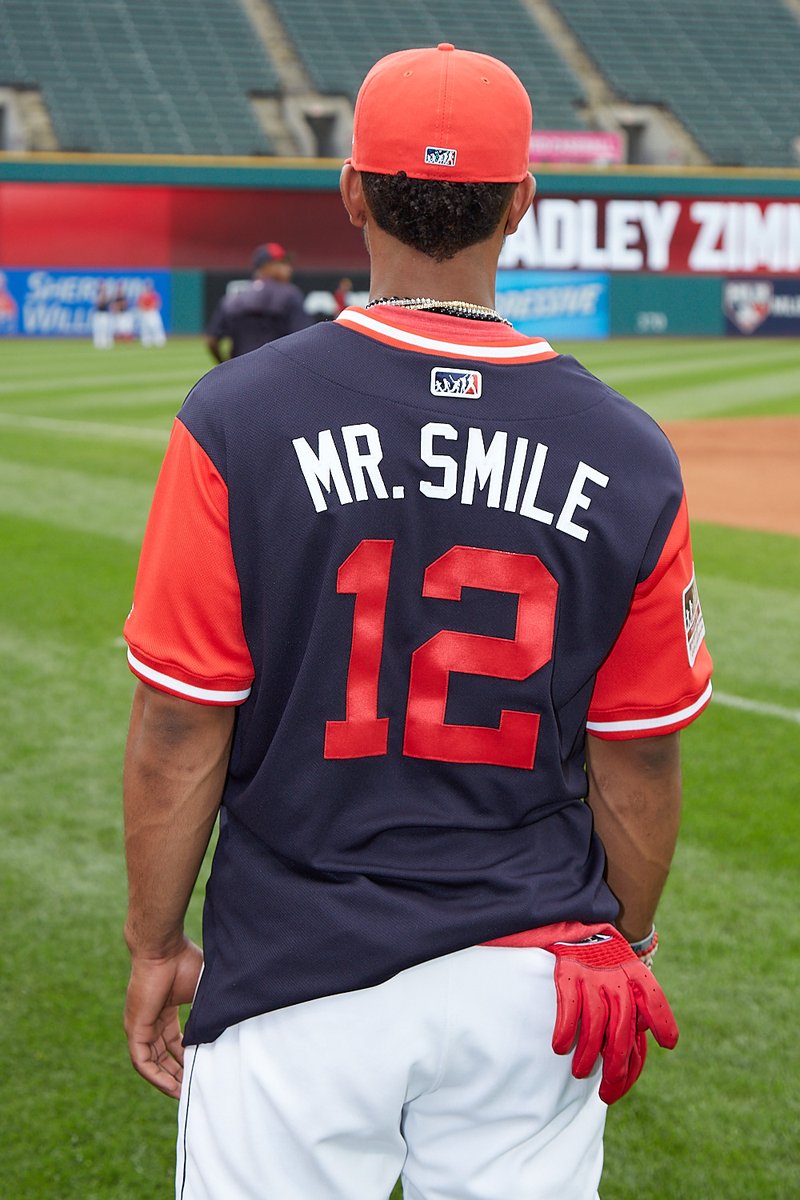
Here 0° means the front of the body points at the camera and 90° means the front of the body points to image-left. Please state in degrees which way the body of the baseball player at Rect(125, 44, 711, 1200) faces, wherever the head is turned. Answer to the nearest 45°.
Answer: approximately 180°

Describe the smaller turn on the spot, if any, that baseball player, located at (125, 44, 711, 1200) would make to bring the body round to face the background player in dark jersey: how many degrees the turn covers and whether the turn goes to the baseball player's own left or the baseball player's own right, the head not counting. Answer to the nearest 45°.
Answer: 0° — they already face them

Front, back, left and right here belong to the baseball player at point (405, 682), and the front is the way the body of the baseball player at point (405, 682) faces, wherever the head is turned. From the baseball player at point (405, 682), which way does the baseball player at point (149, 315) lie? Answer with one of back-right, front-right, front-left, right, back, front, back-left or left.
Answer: front

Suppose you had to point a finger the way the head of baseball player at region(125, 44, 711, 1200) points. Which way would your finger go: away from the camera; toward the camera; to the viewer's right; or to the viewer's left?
away from the camera
